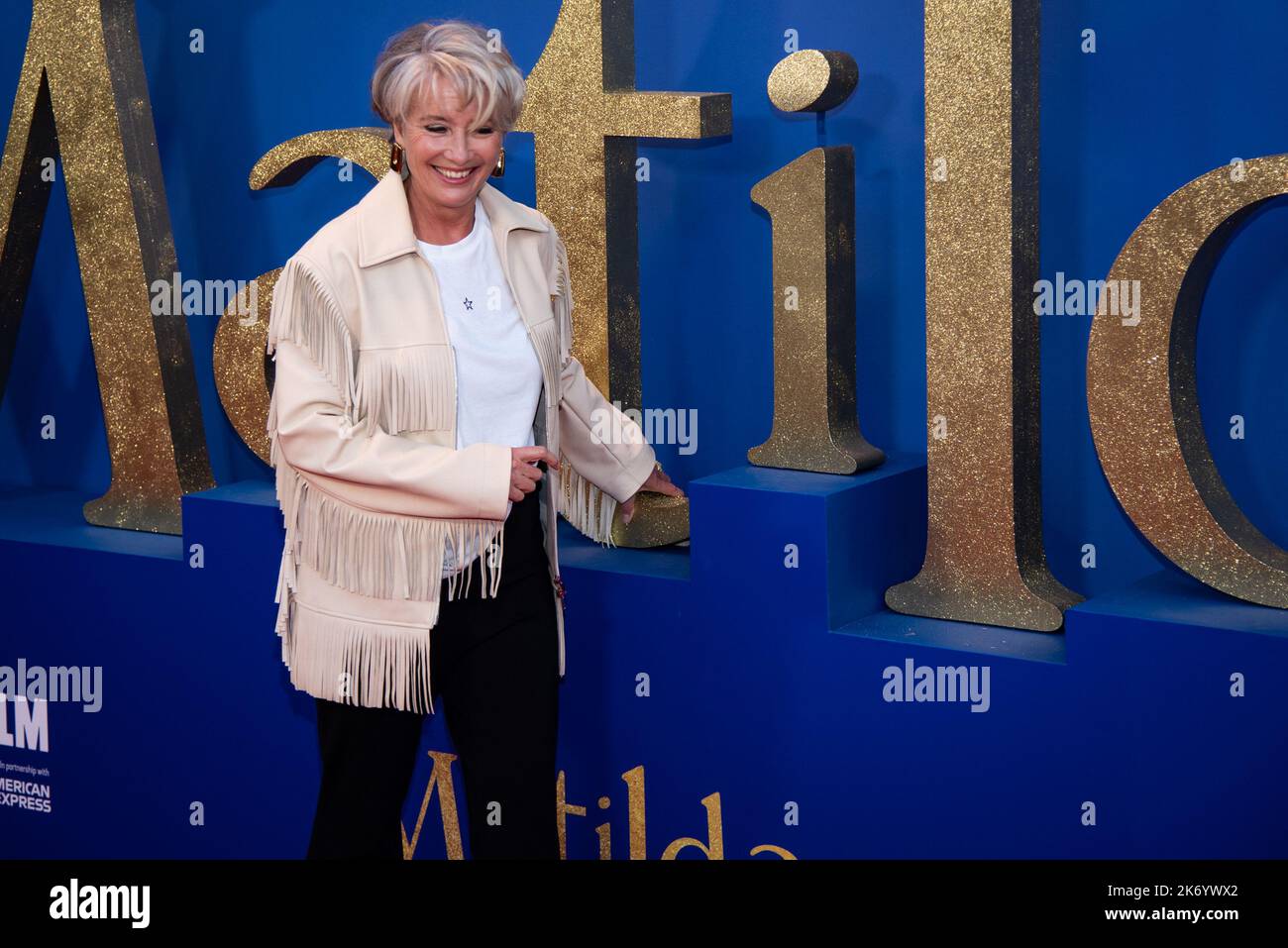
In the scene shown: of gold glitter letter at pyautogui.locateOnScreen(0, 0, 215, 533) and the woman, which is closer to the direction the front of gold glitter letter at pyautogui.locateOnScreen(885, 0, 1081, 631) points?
the woman

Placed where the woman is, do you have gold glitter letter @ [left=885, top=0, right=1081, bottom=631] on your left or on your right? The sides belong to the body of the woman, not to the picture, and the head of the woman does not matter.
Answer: on your left

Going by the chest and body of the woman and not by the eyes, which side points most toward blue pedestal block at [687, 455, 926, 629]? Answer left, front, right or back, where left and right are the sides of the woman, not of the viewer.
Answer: left

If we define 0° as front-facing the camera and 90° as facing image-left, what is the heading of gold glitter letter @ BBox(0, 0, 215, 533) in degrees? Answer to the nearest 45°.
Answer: approximately 45°

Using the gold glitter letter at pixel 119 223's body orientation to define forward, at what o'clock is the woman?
The woman is roughly at 10 o'clock from the gold glitter letter.

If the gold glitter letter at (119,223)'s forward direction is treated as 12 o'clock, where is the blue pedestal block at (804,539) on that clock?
The blue pedestal block is roughly at 9 o'clock from the gold glitter letter.

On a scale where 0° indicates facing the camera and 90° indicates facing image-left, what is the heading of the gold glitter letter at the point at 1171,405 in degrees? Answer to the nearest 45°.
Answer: approximately 45°

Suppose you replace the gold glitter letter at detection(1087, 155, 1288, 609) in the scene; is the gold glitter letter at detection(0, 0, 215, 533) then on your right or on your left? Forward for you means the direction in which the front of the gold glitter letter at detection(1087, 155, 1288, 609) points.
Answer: on your right

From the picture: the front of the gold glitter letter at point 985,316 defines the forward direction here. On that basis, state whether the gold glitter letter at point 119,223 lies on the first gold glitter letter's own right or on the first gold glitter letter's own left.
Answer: on the first gold glitter letter's own right
